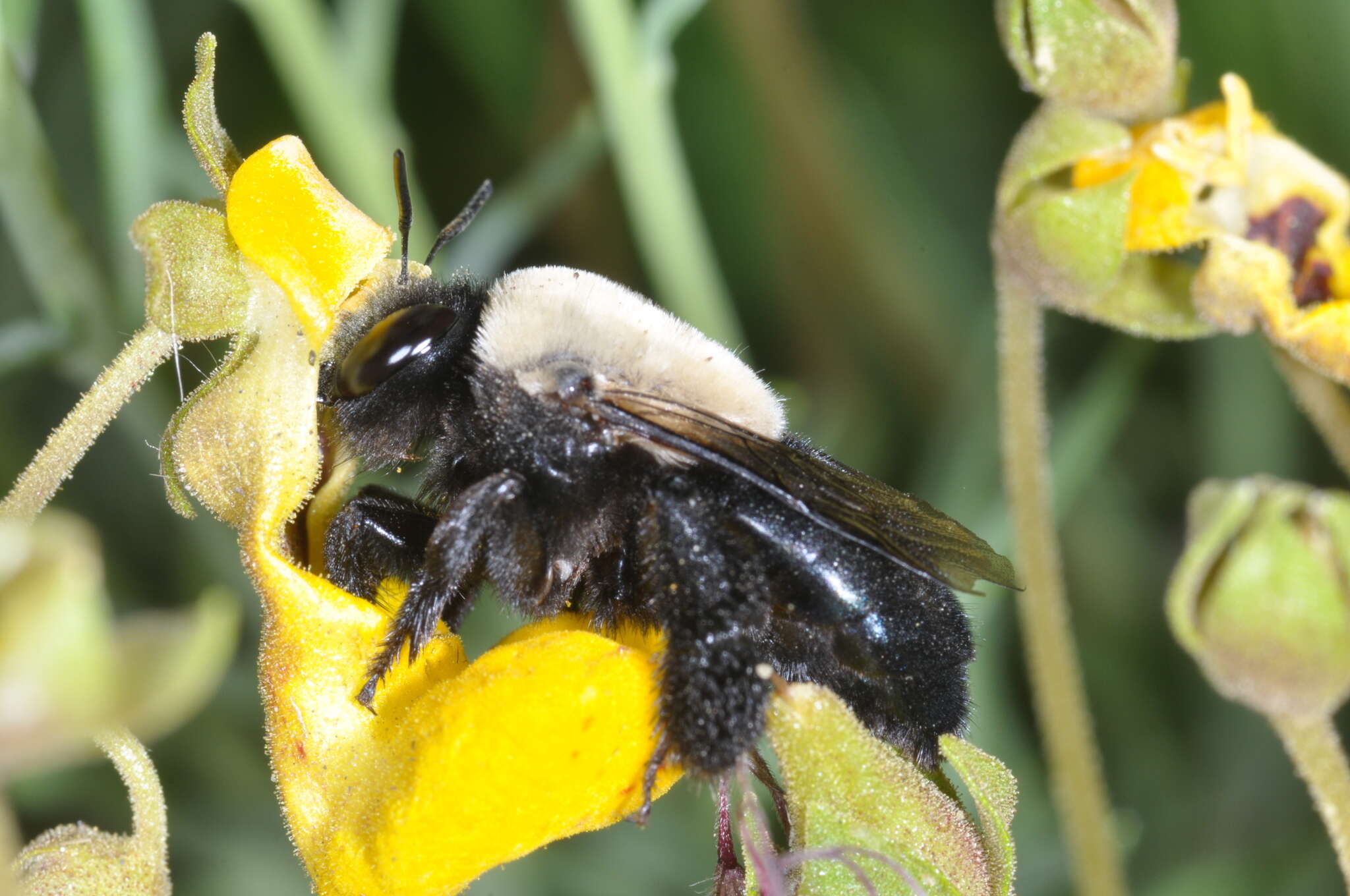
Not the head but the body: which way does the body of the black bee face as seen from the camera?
to the viewer's left

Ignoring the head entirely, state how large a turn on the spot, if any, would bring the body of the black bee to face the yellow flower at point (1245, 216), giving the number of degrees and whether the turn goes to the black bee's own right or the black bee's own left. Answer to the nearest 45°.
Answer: approximately 180°

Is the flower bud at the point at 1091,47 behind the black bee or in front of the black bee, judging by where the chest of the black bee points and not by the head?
behind

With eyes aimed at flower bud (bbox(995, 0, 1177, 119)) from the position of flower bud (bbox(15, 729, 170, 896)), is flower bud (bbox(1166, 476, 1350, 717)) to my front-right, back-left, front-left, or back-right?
front-right
